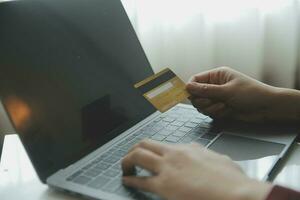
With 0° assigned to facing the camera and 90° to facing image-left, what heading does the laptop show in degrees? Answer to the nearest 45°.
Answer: approximately 315°
